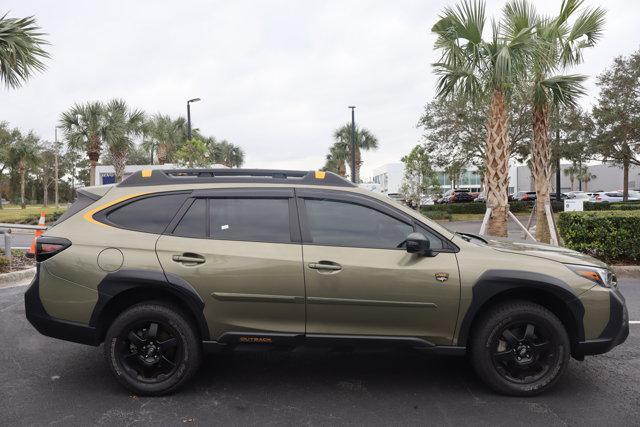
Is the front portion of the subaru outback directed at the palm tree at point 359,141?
no

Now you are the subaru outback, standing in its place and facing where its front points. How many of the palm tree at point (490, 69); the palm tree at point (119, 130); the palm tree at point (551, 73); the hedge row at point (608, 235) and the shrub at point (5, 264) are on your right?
0

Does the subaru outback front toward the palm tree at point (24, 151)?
no

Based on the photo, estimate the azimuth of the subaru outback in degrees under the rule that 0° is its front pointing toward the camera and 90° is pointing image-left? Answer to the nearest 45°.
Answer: approximately 270°

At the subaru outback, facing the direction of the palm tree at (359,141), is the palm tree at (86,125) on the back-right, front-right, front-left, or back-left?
front-left

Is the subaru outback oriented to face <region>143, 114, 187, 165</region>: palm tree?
no

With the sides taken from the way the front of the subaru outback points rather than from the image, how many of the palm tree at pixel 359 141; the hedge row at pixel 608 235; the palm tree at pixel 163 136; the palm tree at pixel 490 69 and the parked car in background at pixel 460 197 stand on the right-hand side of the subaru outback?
0

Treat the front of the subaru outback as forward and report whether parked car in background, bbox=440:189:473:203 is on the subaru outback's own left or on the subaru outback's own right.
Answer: on the subaru outback's own left

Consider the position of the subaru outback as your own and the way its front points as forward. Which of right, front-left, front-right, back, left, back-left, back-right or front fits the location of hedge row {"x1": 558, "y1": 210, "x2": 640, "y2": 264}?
front-left

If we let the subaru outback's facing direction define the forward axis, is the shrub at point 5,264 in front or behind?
behind

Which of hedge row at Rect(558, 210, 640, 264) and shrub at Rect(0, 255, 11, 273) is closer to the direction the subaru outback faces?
the hedge row

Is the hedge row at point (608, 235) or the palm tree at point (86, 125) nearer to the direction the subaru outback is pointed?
the hedge row

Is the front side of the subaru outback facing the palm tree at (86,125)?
no
